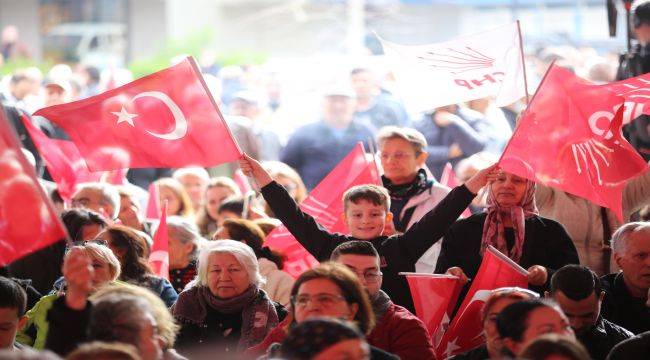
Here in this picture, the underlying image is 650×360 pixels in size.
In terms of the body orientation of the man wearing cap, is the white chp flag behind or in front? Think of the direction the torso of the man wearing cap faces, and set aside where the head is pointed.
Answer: in front

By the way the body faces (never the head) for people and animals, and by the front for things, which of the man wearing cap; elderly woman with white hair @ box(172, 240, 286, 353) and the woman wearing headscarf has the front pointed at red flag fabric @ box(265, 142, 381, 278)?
the man wearing cap

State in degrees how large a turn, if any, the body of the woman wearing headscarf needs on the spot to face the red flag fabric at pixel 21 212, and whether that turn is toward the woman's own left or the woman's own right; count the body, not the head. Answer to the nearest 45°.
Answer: approximately 45° to the woman's own right

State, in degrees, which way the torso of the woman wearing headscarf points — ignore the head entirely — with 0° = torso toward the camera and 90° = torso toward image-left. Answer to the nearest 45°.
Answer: approximately 0°

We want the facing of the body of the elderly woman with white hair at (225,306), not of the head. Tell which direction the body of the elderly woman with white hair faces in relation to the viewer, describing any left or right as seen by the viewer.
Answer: facing the viewer

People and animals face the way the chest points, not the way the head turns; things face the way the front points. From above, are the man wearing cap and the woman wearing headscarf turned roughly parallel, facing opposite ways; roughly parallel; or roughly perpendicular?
roughly parallel

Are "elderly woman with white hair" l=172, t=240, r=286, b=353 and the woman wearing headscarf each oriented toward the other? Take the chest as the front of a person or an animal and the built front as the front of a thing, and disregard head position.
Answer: no

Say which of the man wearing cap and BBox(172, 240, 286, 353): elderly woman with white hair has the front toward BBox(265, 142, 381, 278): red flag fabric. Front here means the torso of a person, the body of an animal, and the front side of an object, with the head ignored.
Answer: the man wearing cap

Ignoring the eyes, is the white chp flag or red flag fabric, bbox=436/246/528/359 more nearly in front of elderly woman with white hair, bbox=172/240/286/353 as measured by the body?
the red flag fabric

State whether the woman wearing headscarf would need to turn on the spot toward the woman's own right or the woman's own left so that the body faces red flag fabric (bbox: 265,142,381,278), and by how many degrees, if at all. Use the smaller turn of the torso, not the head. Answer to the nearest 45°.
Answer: approximately 135° to the woman's own right

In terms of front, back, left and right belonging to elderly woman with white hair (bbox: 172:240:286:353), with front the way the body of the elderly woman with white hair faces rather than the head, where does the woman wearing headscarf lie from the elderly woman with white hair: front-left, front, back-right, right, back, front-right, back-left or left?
left

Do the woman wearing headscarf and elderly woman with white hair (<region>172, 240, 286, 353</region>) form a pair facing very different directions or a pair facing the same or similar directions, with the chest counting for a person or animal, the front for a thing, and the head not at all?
same or similar directions

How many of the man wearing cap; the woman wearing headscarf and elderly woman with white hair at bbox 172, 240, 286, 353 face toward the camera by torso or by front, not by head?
3

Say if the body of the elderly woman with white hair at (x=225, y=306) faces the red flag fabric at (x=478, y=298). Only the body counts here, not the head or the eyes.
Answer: no

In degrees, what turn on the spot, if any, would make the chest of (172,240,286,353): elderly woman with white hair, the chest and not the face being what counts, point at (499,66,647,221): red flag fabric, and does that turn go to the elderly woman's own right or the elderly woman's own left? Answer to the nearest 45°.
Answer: approximately 90° to the elderly woman's own left

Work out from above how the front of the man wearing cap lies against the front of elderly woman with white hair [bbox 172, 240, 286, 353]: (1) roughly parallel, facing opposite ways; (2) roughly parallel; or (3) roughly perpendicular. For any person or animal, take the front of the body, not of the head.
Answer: roughly parallel

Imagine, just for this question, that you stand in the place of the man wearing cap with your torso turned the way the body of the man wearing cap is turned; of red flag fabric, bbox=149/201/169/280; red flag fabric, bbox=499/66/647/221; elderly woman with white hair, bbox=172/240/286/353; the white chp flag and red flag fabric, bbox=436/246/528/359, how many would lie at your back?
0

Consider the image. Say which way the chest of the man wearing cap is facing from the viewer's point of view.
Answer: toward the camera

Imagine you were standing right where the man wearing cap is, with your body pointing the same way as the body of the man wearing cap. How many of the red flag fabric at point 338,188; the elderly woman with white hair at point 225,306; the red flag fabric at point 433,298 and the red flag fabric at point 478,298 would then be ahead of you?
4
